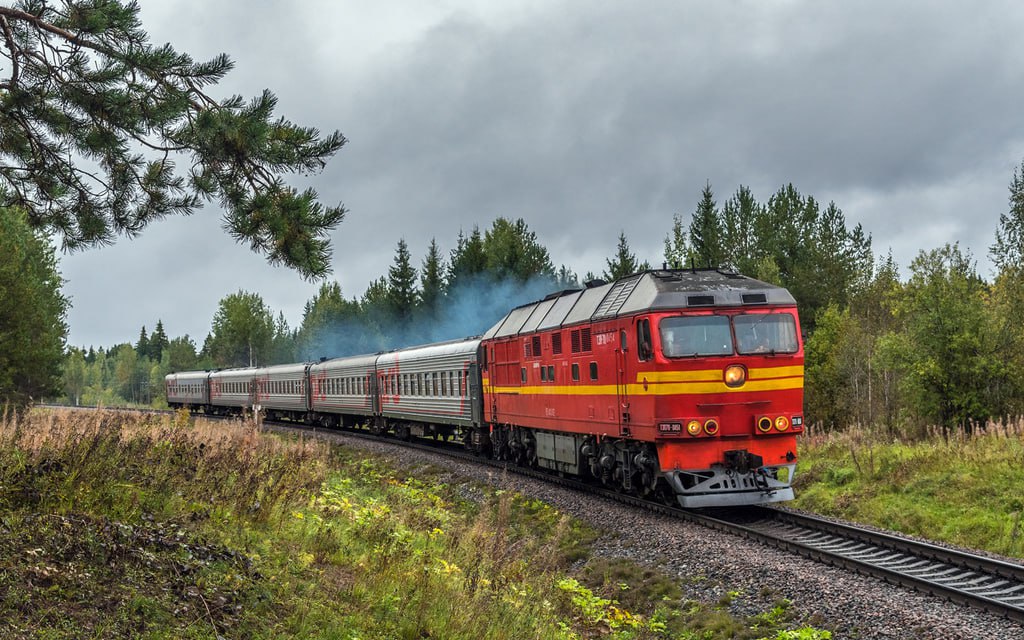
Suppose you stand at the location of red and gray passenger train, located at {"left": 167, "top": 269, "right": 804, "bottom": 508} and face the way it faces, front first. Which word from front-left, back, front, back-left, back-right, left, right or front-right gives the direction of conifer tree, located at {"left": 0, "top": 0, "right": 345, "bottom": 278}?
right

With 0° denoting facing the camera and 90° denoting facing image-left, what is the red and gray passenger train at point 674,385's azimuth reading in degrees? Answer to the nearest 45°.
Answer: approximately 315°
